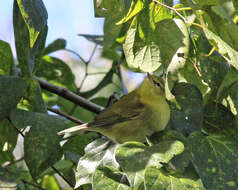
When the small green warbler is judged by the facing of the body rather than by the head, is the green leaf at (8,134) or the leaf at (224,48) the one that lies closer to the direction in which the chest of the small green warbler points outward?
the leaf

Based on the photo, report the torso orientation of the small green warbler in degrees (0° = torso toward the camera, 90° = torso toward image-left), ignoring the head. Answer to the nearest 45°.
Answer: approximately 270°

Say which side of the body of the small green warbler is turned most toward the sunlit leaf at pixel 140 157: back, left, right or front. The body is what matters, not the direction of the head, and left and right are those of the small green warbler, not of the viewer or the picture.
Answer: right

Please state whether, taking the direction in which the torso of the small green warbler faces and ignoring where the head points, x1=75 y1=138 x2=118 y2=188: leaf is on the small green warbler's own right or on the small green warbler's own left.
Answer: on the small green warbler's own right

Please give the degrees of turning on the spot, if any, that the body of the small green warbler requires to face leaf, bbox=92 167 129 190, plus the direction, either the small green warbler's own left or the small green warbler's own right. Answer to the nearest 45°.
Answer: approximately 90° to the small green warbler's own right
